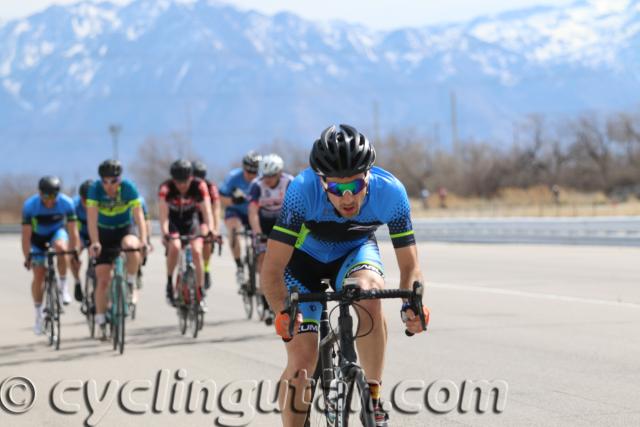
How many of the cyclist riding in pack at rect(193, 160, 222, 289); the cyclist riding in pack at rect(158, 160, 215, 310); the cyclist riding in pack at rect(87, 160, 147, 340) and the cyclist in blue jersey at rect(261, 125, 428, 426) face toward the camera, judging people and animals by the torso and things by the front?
4

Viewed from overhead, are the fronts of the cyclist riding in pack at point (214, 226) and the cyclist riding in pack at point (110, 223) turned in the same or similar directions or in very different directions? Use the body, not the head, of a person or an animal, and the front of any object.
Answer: same or similar directions

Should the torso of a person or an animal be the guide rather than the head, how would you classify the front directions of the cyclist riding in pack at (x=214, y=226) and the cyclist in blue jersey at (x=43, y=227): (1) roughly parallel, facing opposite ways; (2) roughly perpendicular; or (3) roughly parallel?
roughly parallel

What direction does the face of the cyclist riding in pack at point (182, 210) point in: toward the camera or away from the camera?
toward the camera

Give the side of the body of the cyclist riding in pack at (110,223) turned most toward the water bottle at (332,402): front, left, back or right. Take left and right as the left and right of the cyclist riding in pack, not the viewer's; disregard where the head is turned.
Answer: front

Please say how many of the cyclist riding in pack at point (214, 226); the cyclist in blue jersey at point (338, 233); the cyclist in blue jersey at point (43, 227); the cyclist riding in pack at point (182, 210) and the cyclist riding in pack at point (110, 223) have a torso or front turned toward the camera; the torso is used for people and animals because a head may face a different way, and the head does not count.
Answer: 5

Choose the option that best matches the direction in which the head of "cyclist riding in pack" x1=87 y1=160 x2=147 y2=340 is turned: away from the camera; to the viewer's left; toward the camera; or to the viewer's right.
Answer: toward the camera

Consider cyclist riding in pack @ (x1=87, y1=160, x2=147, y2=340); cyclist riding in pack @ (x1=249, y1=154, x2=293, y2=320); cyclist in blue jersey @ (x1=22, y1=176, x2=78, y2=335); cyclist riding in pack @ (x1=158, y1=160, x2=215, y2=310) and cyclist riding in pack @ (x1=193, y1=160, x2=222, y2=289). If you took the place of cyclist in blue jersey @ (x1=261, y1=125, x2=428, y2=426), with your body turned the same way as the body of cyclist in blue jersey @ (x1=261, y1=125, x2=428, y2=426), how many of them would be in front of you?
0

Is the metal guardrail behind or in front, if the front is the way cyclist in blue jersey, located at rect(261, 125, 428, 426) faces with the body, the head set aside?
behind

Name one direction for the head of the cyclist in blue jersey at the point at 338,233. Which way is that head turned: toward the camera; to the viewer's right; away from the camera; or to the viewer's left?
toward the camera

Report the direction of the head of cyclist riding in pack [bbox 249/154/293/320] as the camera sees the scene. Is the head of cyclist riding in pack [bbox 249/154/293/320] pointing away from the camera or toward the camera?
toward the camera

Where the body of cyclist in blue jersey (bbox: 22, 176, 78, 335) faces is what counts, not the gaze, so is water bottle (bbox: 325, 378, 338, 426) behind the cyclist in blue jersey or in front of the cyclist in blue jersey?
in front

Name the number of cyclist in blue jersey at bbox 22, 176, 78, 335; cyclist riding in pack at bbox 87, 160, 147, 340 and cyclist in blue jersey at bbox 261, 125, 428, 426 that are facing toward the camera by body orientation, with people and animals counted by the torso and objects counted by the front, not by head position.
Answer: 3

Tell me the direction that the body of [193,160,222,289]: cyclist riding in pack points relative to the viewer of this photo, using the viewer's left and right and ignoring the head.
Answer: facing the viewer

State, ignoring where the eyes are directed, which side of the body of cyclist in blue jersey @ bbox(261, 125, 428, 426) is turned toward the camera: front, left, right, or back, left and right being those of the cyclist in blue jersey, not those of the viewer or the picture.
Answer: front

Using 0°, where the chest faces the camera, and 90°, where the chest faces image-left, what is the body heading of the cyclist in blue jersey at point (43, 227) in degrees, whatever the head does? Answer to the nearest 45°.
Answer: approximately 0°
